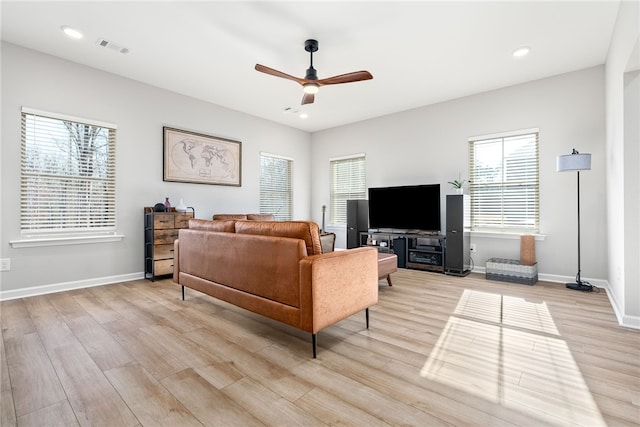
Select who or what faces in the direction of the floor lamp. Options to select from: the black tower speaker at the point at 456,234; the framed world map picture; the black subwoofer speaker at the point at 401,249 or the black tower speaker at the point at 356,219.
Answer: the framed world map picture

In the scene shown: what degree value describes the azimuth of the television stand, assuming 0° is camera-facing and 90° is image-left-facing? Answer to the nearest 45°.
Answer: approximately 45°

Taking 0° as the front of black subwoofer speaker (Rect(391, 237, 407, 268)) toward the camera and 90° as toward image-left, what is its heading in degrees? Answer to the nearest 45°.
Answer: approximately 45°

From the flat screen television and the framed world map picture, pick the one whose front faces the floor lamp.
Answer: the framed world map picture

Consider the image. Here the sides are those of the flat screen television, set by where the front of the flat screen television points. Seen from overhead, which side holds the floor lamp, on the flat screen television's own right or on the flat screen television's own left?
on the flat screen television's own left

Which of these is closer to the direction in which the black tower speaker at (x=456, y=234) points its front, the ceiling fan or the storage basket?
the ceiling fan

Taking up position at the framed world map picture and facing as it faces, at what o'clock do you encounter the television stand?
The television stand is roughly at 11 o'clock from the framed world map picture.

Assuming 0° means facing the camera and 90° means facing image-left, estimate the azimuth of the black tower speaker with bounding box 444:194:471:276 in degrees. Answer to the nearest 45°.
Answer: approximately 45°

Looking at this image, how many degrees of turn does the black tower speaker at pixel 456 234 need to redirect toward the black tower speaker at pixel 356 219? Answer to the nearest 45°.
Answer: approximately 45° to its right
